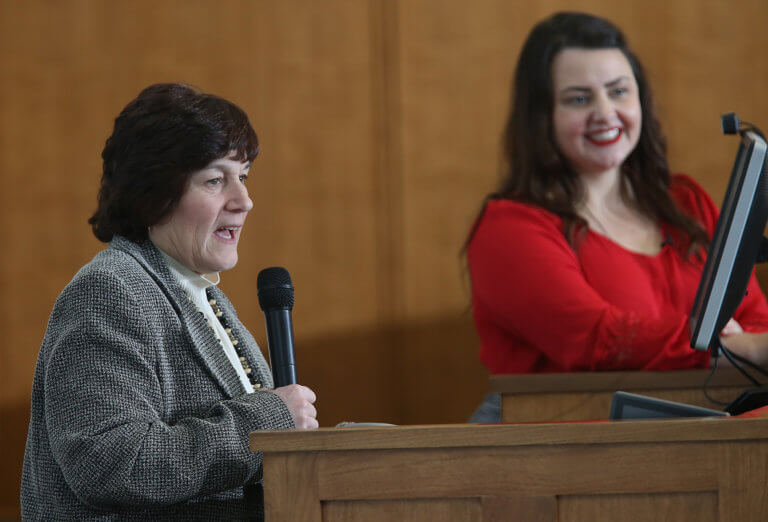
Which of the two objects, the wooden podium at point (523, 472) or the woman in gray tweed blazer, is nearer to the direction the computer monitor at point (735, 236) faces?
the woman in gray tweed blazer

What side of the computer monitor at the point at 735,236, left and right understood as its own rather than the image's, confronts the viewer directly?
left

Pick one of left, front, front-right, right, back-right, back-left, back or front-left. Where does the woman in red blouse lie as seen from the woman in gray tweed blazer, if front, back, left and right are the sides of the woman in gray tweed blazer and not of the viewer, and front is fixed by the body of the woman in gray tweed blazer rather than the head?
front-left

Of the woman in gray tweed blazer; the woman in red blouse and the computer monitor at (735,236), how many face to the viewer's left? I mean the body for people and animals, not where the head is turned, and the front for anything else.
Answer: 1

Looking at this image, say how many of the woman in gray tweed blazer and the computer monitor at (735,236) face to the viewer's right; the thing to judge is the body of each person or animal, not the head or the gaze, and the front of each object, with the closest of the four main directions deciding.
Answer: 1

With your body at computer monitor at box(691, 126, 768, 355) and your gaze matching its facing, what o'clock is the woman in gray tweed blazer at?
The woman in gray tweed blazer is roughly at 11 o'clock from the computer monitor.

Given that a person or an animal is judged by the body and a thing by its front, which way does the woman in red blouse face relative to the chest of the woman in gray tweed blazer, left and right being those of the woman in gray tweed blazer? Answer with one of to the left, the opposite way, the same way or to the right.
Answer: to the right

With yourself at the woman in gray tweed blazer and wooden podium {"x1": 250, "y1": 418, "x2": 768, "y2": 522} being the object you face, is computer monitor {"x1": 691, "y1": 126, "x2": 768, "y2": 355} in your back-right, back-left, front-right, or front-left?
front-left

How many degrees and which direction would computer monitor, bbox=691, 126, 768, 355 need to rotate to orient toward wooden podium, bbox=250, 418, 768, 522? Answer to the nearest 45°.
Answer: approximately 90° to its left

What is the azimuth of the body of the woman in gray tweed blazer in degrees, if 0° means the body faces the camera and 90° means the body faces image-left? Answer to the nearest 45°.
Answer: approximately 270°

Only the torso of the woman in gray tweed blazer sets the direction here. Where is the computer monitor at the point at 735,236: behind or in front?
in front
